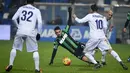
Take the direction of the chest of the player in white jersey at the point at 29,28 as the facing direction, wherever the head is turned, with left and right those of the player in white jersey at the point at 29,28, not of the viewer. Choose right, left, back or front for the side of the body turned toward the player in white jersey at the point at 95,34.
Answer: right

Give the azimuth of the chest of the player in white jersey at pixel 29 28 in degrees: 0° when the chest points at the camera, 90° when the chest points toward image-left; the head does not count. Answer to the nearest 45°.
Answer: approximately 180°
